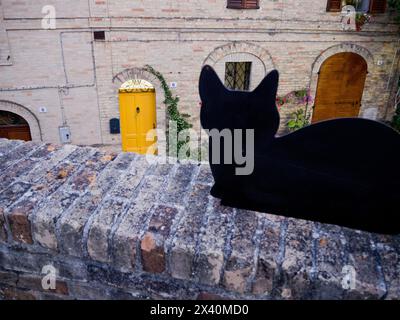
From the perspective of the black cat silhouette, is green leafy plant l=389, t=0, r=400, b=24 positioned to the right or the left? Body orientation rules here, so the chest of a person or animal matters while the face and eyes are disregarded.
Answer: on its right

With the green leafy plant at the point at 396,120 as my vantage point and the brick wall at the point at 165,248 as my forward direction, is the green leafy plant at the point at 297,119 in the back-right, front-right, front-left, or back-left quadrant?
front-right

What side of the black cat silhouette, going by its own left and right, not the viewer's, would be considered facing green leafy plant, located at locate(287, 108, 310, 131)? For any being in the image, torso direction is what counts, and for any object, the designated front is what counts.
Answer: right

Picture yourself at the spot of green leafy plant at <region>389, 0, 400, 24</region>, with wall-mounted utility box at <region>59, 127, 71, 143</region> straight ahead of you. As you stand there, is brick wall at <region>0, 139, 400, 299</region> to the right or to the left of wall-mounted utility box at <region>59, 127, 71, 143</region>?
left

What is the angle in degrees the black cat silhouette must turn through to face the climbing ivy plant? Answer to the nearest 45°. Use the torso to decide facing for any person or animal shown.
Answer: approximately 45° to its right

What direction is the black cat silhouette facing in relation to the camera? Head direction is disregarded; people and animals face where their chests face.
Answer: to the viewer's left

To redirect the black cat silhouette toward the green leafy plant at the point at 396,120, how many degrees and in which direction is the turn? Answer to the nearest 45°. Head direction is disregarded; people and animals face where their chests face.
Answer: approximately 90° to its right

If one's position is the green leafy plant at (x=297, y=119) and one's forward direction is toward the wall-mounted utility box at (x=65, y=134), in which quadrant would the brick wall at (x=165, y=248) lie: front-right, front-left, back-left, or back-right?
front-left

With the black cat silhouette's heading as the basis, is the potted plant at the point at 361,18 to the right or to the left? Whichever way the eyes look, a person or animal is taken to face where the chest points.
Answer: on its right

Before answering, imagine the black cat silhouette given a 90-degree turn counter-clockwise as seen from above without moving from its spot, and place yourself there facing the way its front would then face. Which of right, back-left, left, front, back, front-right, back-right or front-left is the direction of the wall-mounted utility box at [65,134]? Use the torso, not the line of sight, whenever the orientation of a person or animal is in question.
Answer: back-right
